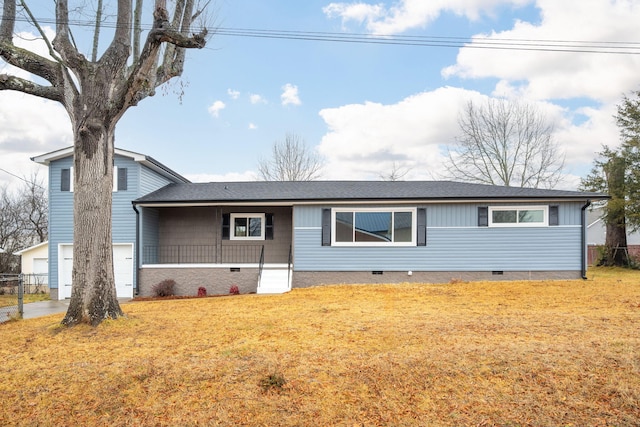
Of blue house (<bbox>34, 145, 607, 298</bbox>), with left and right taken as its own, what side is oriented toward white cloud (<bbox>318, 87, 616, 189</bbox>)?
back

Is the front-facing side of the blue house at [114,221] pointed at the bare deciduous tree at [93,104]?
yes

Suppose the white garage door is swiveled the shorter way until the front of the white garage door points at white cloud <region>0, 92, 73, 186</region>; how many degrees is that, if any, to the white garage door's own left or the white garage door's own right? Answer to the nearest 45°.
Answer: approximately 180°

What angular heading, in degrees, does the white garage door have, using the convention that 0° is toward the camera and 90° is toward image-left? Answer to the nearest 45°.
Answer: approximately 0°
